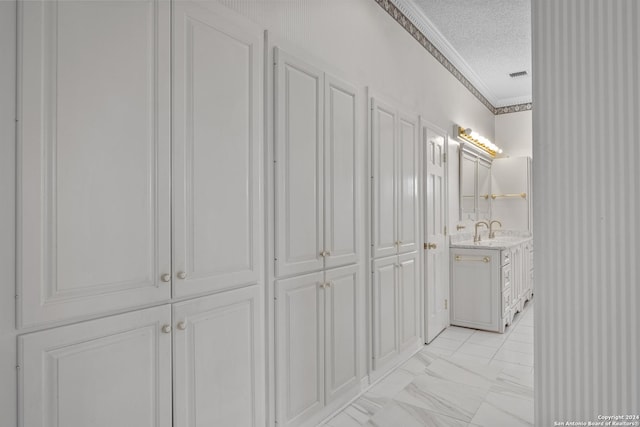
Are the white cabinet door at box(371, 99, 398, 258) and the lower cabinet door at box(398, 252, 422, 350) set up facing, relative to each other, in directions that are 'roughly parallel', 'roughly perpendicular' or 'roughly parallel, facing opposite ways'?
roughly parallel

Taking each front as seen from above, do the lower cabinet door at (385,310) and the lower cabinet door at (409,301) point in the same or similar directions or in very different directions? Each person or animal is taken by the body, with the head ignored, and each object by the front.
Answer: same or similar directions

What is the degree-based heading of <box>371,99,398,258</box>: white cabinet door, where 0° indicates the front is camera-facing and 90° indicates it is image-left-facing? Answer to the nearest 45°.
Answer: approximately 315°

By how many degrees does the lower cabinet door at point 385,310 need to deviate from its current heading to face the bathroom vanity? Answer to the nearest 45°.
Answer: approximately 90° to its left

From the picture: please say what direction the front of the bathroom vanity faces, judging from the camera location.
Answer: facing to the right of the viewer

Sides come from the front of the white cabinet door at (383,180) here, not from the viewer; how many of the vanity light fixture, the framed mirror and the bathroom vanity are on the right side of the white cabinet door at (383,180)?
0

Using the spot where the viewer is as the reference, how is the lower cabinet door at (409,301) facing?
facing the viewer and to the right of the viewer

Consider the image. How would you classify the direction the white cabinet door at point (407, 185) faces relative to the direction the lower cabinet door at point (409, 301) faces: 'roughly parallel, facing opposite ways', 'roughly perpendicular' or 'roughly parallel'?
roughly parallel

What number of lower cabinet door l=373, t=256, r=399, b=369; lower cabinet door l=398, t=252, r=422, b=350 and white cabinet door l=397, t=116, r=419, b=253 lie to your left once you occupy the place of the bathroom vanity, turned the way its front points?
0

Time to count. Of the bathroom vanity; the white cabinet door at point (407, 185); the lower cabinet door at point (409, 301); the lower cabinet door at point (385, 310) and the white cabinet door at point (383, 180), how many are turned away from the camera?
0

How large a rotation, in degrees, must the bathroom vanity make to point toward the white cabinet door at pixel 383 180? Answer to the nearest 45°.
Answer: approximately 135° to its right
